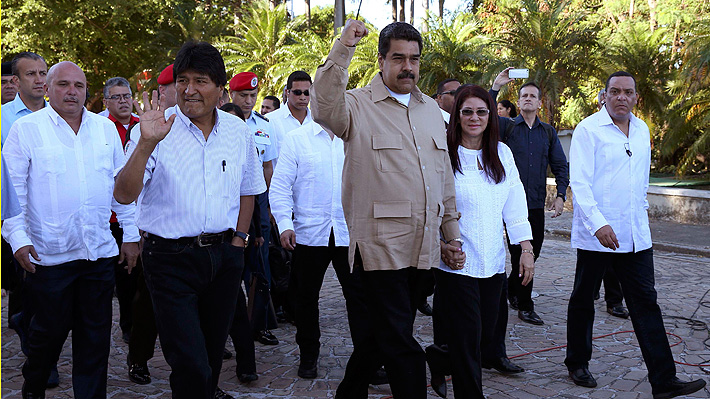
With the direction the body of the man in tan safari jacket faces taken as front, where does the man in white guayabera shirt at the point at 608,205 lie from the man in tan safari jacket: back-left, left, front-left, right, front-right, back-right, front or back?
left

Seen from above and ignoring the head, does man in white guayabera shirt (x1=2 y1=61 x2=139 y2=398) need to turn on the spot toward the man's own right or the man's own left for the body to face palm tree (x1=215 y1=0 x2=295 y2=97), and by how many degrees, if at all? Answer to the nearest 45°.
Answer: approximately 180°

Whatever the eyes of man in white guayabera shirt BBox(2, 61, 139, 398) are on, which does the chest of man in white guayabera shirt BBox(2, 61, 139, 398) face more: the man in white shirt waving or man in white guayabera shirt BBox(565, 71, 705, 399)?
the man in white shirt waving

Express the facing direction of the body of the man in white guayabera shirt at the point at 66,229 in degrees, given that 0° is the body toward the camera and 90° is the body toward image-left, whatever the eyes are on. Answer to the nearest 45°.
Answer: approximately 0°

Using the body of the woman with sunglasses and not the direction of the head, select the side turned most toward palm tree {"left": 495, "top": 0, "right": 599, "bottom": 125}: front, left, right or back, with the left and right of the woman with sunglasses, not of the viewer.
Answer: back

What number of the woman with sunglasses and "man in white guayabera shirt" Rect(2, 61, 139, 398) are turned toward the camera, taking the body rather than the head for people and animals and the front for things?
2

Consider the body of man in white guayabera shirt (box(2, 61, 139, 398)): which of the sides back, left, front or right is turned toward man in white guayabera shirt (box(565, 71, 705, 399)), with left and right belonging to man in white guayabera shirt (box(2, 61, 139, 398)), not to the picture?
left

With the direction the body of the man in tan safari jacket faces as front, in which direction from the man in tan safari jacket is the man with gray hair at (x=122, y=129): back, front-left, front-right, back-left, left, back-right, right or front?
back

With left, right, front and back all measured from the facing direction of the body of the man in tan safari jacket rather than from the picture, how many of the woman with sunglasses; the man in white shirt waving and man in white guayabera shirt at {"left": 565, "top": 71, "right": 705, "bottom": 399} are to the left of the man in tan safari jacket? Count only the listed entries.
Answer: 2
